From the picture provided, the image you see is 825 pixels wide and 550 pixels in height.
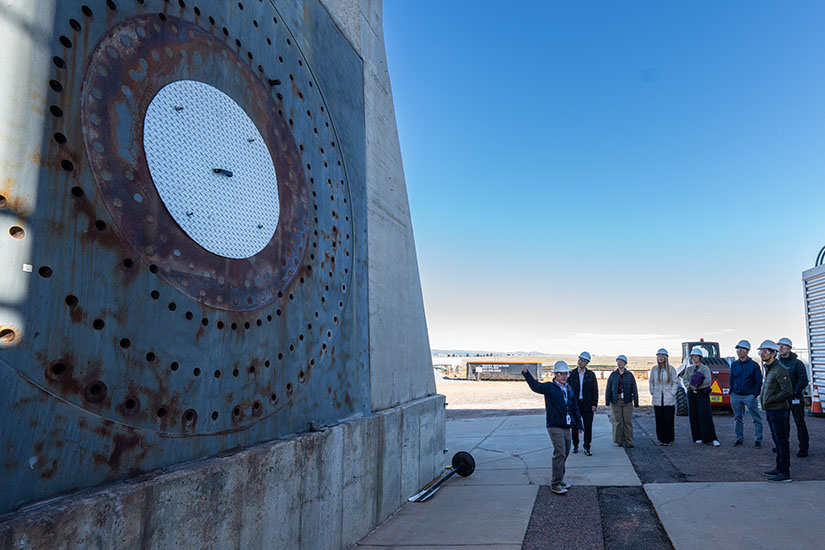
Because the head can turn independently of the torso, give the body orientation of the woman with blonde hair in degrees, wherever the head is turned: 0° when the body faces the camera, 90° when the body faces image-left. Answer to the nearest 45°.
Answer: approximately 0°

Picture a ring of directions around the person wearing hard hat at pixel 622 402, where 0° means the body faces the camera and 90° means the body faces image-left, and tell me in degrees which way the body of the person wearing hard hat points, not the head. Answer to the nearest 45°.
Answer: approximately 0°

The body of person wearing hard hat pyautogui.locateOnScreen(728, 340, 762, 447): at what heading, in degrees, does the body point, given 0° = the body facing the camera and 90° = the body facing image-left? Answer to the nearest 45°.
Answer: approximately 45°

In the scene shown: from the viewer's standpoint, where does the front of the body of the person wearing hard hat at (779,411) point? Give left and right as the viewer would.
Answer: facing to the left of the viewer

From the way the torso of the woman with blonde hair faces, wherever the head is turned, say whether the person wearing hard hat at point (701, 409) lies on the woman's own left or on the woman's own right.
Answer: on the woman's own left

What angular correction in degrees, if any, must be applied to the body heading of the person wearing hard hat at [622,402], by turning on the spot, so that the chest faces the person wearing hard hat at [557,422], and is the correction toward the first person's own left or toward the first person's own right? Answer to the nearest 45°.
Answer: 0° — they already face them

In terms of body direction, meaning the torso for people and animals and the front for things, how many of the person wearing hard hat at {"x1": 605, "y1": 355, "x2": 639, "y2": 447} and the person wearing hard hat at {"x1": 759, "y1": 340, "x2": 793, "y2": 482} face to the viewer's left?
1

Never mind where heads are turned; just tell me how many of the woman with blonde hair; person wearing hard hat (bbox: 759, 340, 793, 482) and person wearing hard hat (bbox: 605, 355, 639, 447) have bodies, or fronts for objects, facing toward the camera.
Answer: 2
